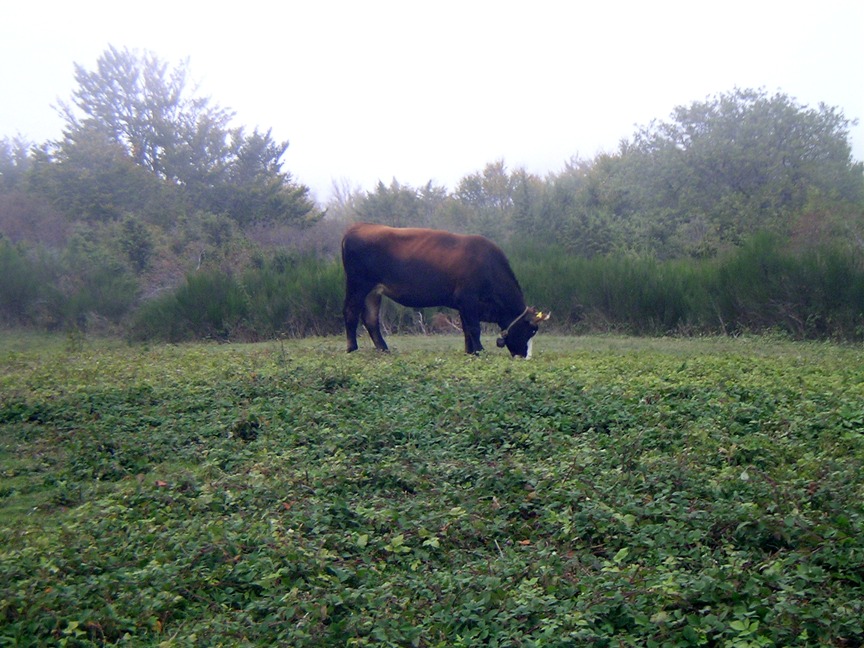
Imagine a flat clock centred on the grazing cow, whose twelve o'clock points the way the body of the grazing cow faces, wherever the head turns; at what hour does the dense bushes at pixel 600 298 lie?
The dense bushes is roughly at 10 o'clock from the grazing cow.

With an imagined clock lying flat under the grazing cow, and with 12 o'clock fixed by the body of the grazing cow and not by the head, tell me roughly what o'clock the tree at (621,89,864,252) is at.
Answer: The tree is roughly at 10 o'clock from the grazing cow.

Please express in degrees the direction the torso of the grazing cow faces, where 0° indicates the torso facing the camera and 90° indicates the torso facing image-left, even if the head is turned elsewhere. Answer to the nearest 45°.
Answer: approximately 270°

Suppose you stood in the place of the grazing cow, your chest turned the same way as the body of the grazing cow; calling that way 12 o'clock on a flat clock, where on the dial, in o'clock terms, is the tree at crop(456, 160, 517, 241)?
The tree is roughly at 9 o'clock from the grazing cow.

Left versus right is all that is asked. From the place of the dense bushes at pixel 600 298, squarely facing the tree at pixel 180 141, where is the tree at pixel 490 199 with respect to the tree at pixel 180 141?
right

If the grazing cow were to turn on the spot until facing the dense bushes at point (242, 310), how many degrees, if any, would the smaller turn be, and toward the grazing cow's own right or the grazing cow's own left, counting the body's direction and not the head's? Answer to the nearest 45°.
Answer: approximately 135° to the grazing cow's own left

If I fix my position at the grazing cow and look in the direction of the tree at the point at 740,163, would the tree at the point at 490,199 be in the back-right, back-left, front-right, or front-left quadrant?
front-left

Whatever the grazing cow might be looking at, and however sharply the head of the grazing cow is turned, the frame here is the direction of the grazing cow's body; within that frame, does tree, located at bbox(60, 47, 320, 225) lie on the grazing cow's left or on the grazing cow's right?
on the grazing cow's left

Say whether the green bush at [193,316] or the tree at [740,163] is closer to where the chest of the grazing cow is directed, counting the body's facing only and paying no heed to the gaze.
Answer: the tree

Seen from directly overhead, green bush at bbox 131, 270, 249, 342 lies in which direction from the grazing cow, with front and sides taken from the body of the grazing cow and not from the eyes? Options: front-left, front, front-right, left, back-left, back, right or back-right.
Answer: back-left

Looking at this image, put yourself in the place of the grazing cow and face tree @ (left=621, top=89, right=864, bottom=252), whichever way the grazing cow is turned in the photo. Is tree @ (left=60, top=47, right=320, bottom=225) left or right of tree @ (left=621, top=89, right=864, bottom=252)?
left
